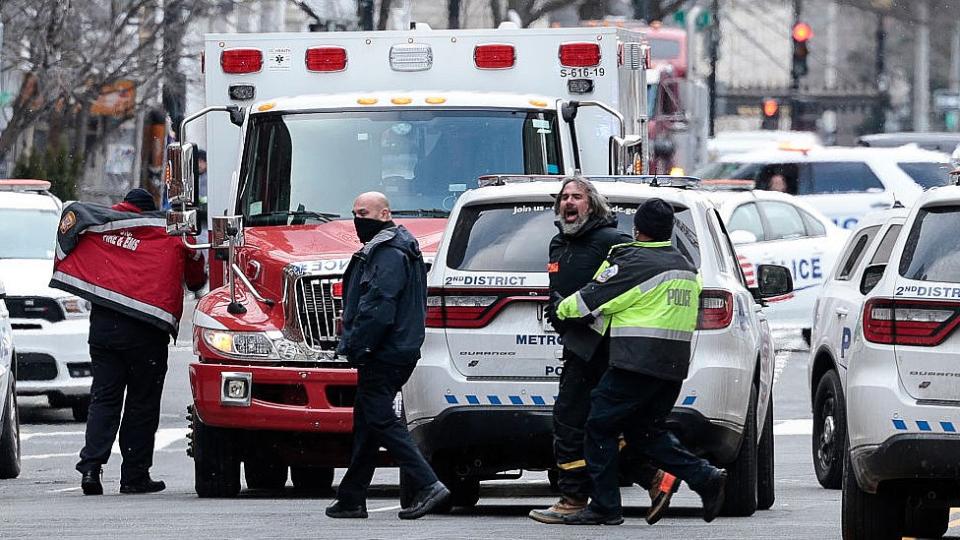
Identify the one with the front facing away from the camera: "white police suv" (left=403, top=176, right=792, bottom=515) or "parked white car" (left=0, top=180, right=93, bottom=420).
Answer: the white police suv

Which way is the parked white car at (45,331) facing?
toward the camera

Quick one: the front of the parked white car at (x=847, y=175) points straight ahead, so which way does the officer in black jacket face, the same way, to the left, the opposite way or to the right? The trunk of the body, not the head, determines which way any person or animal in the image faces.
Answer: the same way

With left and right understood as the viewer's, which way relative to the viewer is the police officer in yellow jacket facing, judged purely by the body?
facing away from the viewer and to the left of the viewer

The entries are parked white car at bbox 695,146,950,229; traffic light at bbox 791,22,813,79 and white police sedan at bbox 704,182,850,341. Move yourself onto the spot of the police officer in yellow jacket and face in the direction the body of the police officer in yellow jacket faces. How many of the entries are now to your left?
0

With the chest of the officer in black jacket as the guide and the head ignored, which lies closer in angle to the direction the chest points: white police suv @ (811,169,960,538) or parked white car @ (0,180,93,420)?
the parked white car

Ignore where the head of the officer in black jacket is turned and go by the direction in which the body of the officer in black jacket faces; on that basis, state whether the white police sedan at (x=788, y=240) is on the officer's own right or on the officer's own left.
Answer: on the officer's own right

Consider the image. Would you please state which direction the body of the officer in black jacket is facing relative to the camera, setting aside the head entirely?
to the viewer's left

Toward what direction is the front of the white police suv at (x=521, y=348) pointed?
away from the camera
